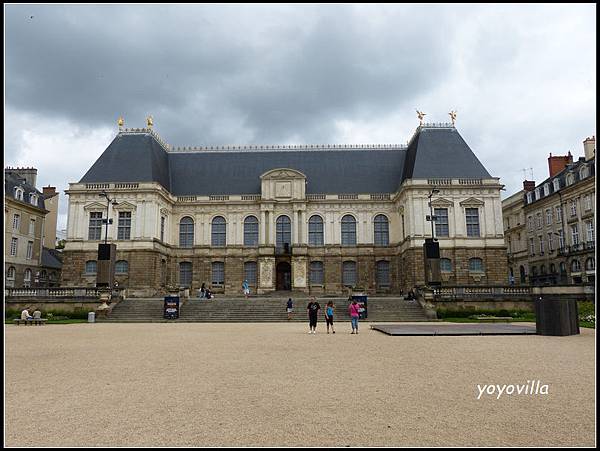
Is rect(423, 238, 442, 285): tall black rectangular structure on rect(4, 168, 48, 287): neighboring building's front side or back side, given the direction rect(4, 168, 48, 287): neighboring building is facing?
on the front side

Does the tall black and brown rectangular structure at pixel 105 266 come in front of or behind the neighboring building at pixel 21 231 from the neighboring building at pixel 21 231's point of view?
in front

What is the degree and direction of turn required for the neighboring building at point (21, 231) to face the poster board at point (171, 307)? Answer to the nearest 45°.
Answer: approximately 45° to its right

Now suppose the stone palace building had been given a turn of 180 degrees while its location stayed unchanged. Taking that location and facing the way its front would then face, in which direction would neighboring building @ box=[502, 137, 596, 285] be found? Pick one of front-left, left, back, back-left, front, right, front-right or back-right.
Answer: right

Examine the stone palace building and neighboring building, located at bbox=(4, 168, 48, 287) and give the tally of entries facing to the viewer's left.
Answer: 0

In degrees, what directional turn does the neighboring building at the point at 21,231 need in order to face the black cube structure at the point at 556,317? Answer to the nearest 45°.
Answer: approximately 45° to its right

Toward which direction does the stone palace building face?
toward the camera

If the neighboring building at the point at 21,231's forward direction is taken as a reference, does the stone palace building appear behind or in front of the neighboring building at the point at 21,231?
in front

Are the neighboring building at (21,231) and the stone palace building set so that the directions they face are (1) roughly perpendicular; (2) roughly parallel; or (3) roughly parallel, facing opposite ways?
roughly perpendicular

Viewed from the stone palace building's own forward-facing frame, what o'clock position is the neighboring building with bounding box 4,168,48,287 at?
The neighboring building is roughly at 3 o'clock from the stone palace building.

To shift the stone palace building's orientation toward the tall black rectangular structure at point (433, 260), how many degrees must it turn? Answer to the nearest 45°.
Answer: approximately 45° to its left

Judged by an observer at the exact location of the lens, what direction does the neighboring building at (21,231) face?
facing the viewer and to the right of the viewer
